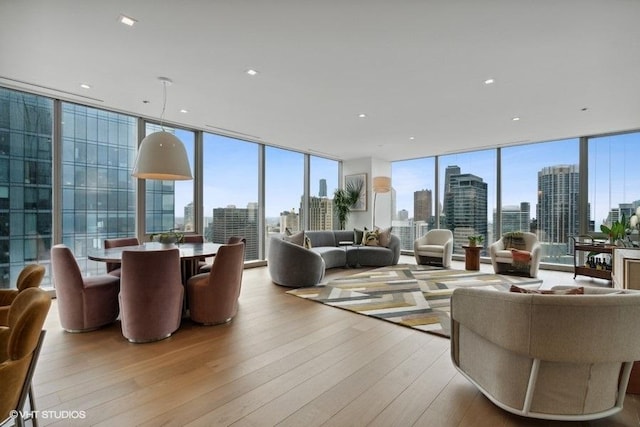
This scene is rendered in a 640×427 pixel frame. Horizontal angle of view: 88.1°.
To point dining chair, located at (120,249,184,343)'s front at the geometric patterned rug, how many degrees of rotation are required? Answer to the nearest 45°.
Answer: approximately 90° to its right

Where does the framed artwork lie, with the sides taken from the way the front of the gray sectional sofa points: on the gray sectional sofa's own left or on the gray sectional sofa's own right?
on the gray sectional sofa's own left

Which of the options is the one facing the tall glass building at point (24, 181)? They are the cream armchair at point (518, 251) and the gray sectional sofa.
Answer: the cream armchair

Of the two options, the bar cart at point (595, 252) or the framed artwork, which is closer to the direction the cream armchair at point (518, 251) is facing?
the framed artwork

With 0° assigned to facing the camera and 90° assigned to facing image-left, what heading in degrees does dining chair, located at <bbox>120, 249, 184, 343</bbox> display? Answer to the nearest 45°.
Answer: approximately 180°

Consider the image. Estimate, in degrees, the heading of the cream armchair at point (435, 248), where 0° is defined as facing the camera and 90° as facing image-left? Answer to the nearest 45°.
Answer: approximately 45°

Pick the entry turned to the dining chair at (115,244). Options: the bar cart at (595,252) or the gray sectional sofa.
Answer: the bar cart

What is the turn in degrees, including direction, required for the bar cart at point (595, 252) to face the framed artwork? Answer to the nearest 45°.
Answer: approximately 45° to its right

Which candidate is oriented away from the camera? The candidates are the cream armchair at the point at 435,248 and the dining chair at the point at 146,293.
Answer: the dining chair
